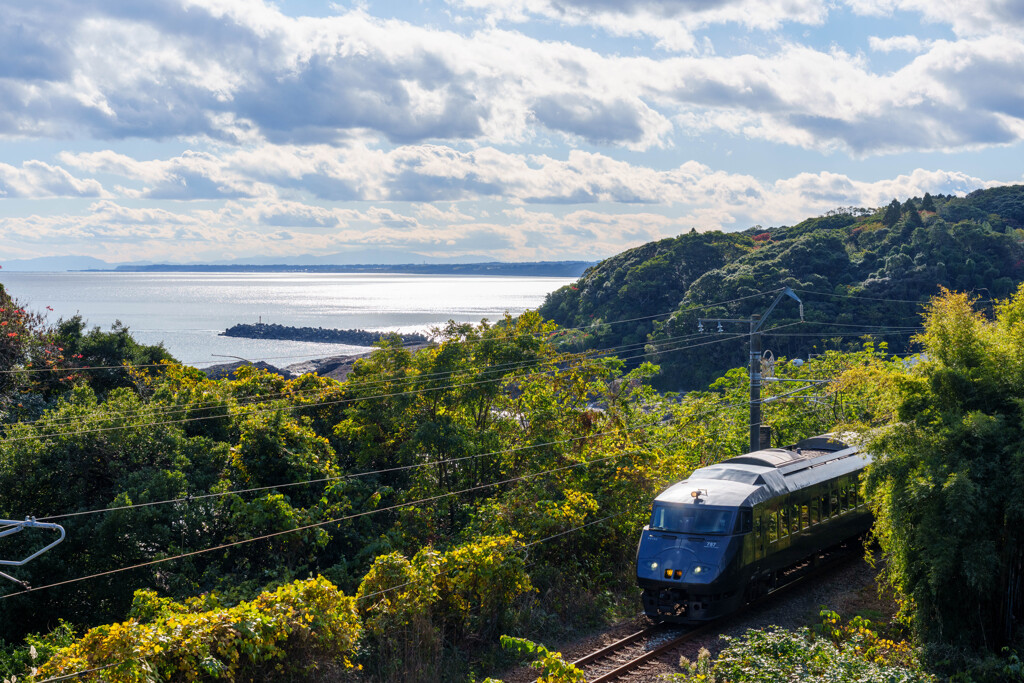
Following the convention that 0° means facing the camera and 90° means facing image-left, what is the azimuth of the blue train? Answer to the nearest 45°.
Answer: approximately 45°

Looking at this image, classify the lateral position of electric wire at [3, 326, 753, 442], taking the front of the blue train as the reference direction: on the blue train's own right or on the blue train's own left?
on the blue train's own right

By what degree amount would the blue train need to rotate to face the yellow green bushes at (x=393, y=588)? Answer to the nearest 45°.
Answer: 0° — it already faces it

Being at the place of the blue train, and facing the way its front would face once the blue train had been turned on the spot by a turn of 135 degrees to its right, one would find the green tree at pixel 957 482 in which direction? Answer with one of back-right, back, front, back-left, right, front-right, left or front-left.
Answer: right

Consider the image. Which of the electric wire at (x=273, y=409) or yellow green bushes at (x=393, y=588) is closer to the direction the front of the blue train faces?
the yellow green bushes

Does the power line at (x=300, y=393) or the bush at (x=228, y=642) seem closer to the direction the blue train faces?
the bush

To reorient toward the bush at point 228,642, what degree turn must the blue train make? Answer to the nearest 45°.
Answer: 0° — it already faces it

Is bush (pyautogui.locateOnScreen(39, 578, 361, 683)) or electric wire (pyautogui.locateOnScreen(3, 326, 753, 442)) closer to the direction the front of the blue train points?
the bush
